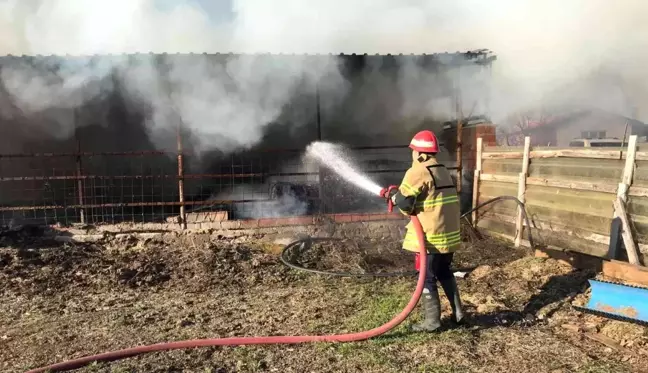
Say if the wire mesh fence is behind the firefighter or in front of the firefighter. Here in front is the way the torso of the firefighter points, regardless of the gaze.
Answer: in front

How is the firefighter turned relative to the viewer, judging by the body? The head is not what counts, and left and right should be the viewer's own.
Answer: facing away from the viewer and to the left of the viewer

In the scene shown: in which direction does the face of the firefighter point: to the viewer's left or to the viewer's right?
to the viewer's left

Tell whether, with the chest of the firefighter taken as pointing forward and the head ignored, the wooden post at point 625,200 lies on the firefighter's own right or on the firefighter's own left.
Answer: on the firefighter's own right

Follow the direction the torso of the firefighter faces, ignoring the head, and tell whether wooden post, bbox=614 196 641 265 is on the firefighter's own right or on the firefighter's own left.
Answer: on the firefighter's own right

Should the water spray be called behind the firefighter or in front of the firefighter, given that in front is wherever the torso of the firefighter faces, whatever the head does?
in front
